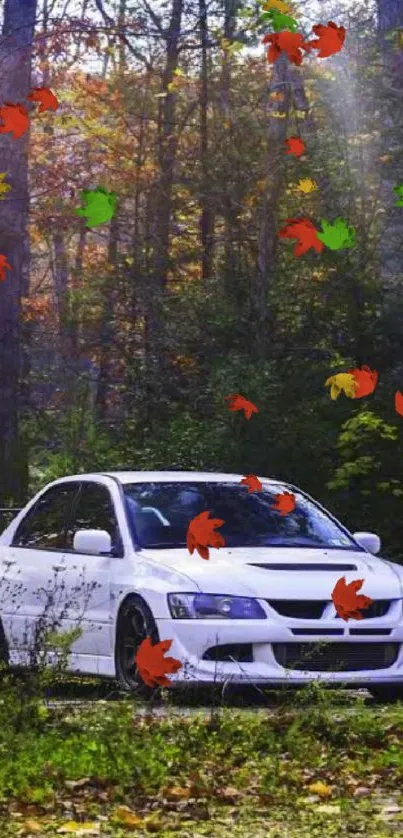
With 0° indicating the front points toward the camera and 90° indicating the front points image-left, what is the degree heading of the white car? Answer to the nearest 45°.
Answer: approximately 315°

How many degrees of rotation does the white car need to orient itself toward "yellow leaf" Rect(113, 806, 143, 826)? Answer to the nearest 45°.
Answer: approximately 45° to its right

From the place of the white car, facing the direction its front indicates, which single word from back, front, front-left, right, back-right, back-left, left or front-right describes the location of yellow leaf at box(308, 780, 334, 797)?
front-right
